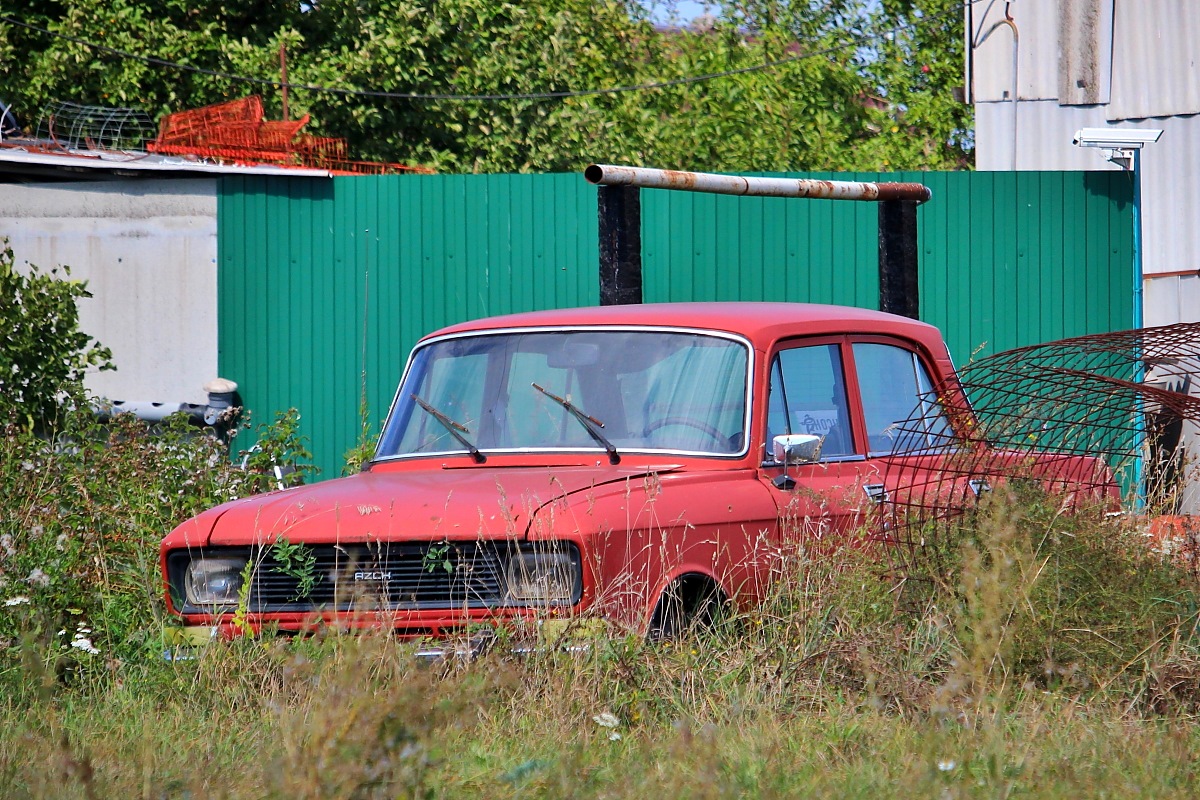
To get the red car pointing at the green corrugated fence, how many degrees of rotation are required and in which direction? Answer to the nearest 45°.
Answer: approximately 135° to its right

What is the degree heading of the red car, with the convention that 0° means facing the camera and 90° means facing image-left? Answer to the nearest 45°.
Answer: approximately 45°
